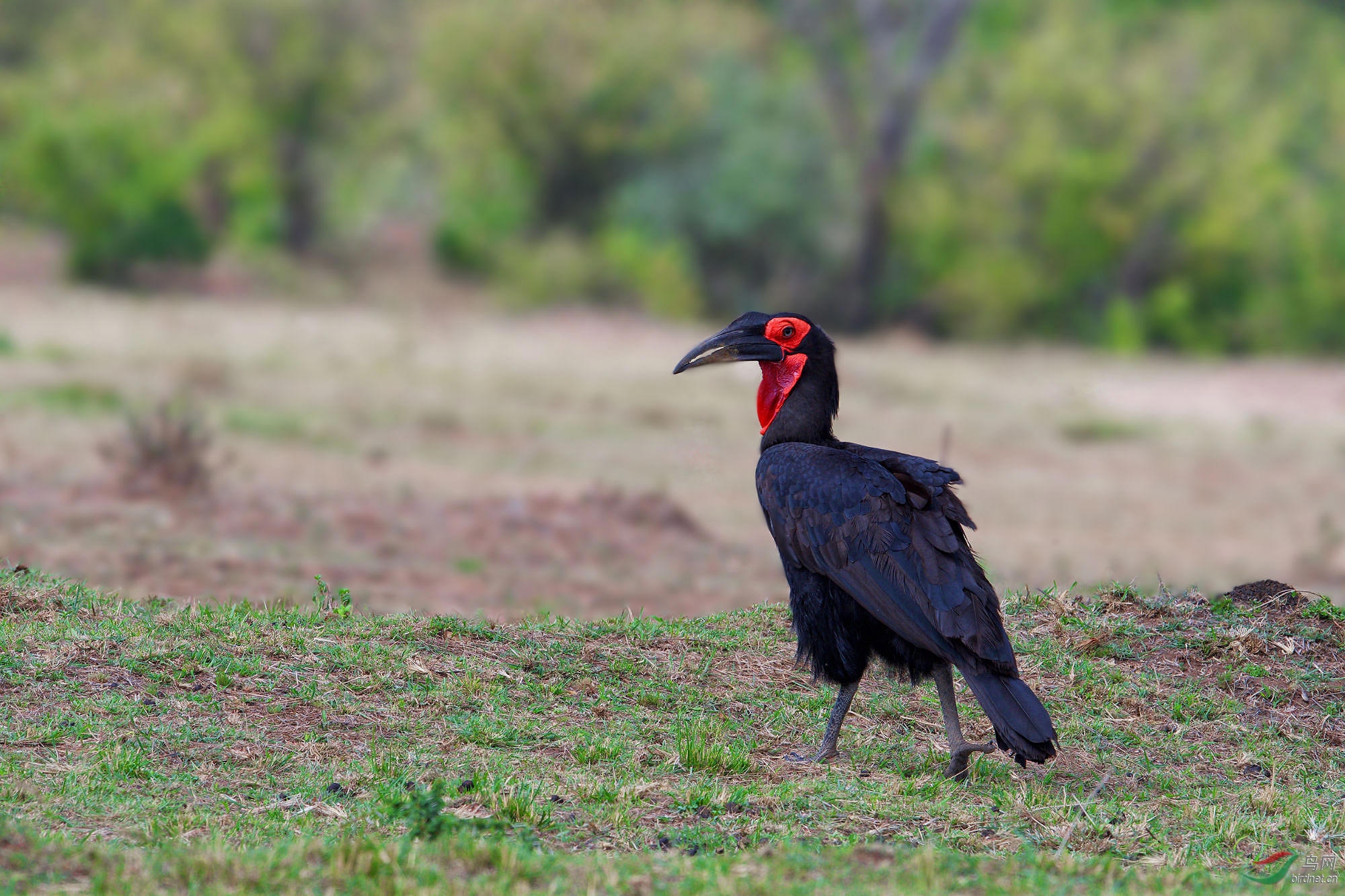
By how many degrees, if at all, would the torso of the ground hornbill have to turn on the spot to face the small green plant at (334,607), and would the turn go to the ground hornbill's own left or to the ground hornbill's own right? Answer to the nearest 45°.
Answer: approximately 45° to the ground hornbill's own right

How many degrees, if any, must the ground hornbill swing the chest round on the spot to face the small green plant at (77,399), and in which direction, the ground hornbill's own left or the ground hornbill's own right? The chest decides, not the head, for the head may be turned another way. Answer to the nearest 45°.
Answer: approximately 45° to the ground hornbill's own right

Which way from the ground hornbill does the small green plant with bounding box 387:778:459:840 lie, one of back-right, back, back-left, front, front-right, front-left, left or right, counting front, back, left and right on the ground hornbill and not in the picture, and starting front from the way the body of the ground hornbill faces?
front-left

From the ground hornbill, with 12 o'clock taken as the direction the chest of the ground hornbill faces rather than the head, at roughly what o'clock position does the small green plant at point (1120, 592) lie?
The small green plant is roughly at 4 o'clock from the ground hornbill.

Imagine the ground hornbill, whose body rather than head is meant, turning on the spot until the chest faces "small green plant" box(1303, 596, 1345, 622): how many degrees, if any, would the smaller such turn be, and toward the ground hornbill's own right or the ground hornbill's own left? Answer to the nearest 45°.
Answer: approximately 135° to the ground hornbill's own right

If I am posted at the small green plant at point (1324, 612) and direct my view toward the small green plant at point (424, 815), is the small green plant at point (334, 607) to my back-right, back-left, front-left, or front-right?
front-right

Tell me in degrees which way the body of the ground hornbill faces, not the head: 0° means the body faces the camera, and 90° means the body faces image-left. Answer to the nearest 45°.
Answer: approximately 90°

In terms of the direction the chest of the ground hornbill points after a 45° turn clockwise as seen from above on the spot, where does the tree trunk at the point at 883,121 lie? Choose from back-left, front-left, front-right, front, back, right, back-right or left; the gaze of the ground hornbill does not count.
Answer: front-right

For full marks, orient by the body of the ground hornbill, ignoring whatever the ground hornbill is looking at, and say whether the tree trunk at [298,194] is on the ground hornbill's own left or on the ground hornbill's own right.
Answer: on the ground hornbill's own right

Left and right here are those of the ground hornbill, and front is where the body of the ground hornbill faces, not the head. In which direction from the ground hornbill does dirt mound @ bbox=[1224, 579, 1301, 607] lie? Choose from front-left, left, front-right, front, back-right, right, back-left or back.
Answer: back-right
